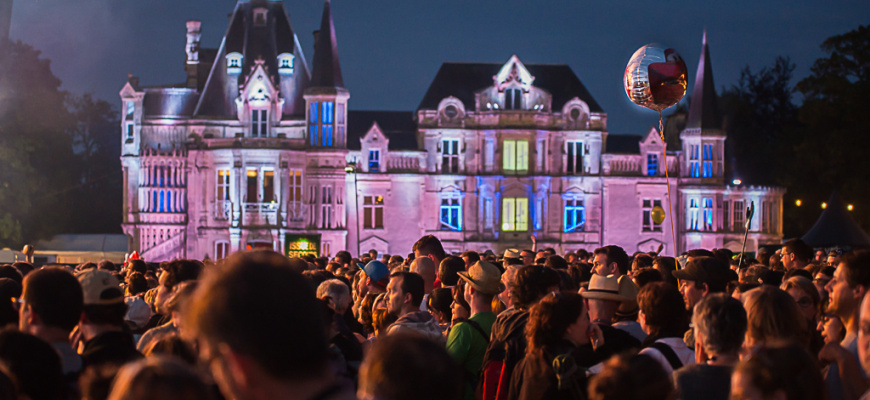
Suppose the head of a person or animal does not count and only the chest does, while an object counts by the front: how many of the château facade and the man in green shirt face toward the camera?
1

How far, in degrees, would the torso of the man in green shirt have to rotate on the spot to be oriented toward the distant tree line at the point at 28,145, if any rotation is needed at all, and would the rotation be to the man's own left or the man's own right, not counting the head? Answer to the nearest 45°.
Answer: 0° — they already face it

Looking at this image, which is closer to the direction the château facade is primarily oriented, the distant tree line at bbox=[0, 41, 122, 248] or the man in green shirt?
the man in green shirt

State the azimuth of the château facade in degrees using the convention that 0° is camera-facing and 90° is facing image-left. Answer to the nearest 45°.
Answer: approximately 0°

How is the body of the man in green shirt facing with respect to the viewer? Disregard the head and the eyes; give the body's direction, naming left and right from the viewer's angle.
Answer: facing away from the viewer and to the left of the viewer

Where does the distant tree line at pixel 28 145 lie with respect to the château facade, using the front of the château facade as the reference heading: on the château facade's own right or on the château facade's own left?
on the château facade's own right
